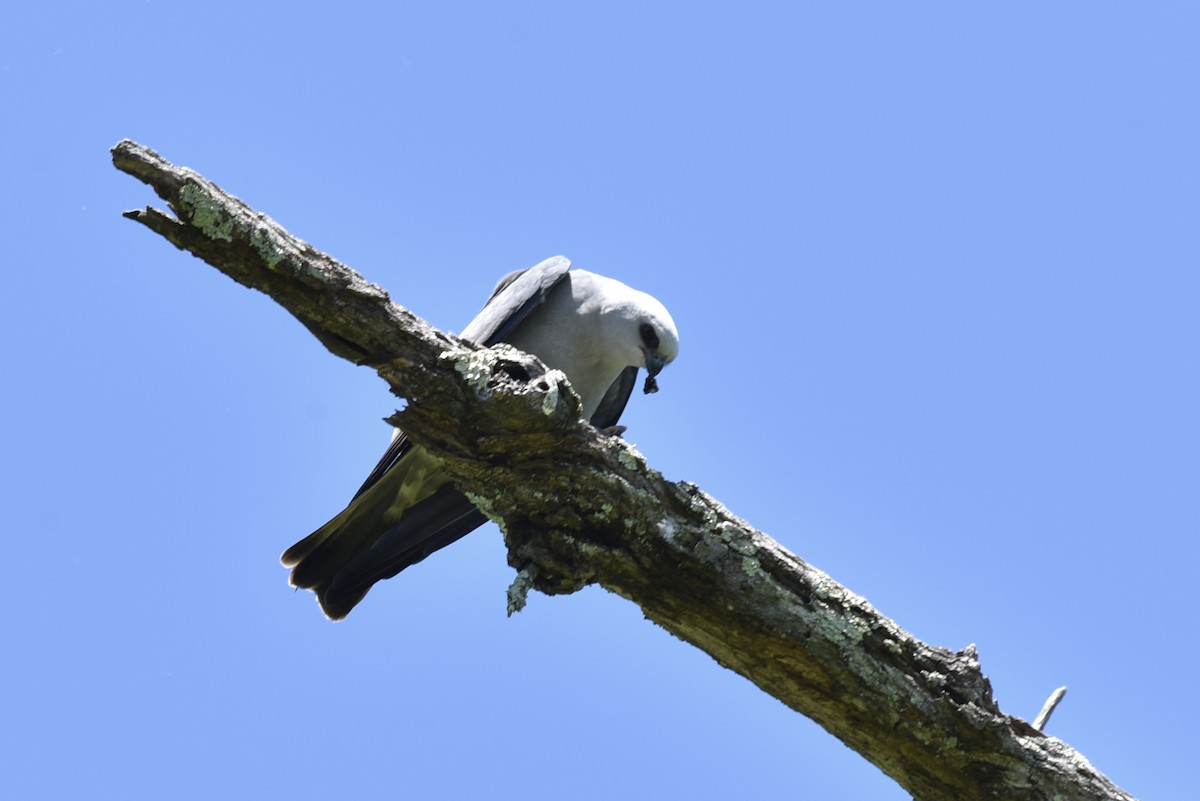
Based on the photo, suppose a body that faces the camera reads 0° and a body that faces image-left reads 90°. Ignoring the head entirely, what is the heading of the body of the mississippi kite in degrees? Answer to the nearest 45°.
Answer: approximately 315°
